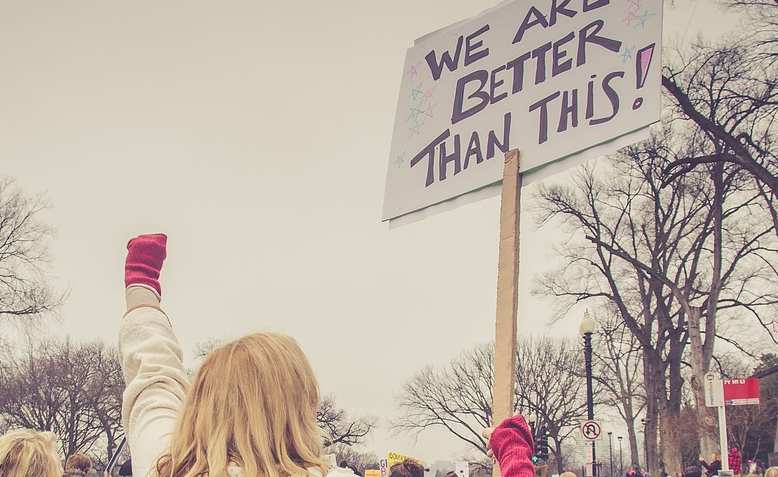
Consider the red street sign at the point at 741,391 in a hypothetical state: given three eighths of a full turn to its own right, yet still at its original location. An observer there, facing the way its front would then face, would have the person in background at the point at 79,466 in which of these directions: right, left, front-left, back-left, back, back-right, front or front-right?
left

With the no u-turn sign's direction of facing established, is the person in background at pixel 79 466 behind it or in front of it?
in front

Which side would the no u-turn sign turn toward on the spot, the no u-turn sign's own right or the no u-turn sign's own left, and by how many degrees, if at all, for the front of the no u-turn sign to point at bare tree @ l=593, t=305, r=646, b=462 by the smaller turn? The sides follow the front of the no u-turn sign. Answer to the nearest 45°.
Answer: approximately 180°

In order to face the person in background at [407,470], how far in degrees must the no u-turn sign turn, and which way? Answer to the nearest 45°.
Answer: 0° — it already faces them

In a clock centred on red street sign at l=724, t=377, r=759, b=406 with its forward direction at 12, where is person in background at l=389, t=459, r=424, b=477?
The person in background is roughly at 1 o'clock from the red street sign.

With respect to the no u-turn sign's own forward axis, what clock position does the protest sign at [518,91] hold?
The protest sign is roughly at 12 o'clock from the no u-turn sign.

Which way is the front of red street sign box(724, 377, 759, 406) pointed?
toward the camera

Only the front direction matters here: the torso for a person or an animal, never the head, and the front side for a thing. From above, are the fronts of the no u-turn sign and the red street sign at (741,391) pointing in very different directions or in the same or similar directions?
same or similar directions

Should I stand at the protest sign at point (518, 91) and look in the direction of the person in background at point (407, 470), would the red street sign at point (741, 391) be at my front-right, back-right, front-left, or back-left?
front-right

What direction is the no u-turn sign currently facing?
toward the camera

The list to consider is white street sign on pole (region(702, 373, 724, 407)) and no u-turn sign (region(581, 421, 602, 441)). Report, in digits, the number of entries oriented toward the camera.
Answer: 2

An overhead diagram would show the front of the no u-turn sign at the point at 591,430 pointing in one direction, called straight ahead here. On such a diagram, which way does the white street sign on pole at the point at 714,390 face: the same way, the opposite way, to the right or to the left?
the same way
